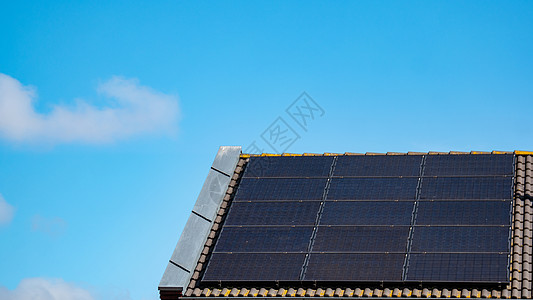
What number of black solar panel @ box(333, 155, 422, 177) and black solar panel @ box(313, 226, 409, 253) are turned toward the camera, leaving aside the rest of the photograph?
2

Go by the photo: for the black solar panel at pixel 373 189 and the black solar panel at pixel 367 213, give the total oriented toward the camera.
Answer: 2

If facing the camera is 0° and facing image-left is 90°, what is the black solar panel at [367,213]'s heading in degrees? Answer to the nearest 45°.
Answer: approximately 0°

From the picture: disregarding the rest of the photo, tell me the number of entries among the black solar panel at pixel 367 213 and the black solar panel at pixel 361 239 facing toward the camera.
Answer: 2

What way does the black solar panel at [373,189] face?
toward the camera

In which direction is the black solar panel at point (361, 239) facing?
toward the camera
